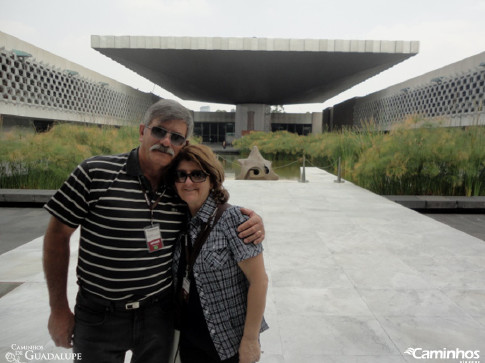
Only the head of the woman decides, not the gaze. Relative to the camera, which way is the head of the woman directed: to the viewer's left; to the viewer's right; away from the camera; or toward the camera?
toward the camera

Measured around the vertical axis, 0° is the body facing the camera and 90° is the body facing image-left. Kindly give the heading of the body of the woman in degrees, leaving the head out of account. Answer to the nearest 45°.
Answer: approximately 45°

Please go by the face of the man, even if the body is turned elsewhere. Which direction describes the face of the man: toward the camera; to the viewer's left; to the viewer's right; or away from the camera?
toward the camera
